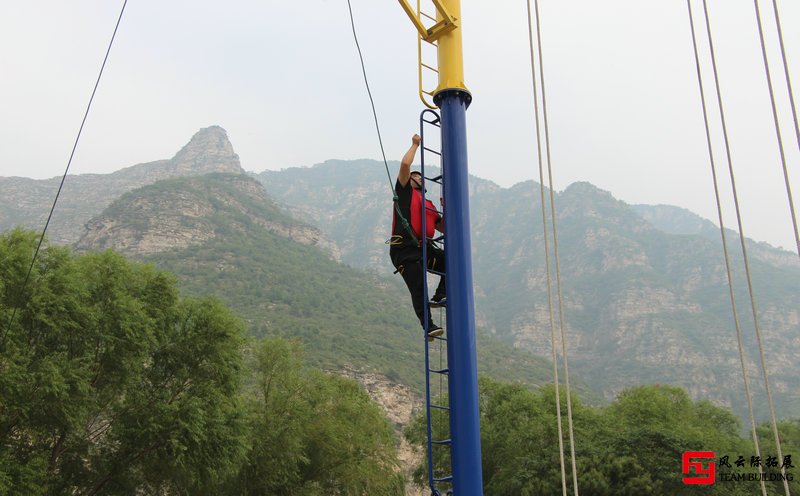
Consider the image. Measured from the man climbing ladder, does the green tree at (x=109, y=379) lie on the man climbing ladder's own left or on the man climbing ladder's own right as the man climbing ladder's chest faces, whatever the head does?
on the man climbing ladder's own left

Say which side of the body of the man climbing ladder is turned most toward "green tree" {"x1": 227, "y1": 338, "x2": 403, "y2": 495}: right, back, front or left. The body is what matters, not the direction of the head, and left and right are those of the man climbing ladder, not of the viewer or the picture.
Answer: left

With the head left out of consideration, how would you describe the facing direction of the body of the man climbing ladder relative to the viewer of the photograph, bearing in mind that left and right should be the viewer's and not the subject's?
facing to the right of the viewer
